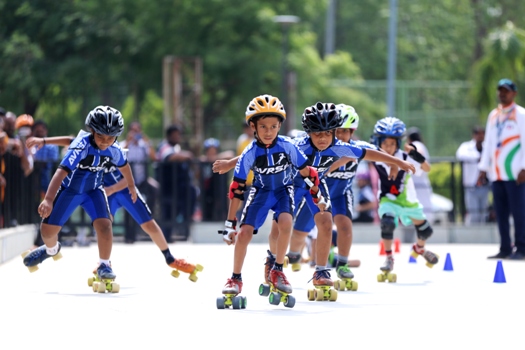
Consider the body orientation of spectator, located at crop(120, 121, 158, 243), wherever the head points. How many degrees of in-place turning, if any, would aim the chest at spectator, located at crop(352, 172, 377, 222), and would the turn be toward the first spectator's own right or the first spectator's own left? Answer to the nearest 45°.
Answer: approximately 90° to the first spectator's own left

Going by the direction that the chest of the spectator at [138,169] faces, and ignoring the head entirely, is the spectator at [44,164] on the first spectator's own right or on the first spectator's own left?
on the first spectator's own right

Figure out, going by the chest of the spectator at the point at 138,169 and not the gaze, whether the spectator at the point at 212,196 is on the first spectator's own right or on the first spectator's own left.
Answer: on the first spectator's own left

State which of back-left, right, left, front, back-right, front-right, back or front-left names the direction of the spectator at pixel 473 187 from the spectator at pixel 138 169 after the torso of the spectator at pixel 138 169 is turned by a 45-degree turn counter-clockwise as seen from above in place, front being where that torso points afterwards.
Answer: front-left

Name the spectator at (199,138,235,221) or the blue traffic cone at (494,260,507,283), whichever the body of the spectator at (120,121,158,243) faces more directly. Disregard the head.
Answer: the blue traffic cone

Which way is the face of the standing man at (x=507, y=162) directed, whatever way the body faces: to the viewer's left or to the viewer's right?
to the viewer's left

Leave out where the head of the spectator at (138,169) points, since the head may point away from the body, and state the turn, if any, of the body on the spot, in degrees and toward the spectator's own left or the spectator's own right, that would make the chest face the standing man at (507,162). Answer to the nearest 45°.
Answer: approximately 45° to the spectator's own left

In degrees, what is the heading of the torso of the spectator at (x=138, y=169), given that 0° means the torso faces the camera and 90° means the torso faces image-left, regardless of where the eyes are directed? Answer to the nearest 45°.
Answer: approximately 0°
